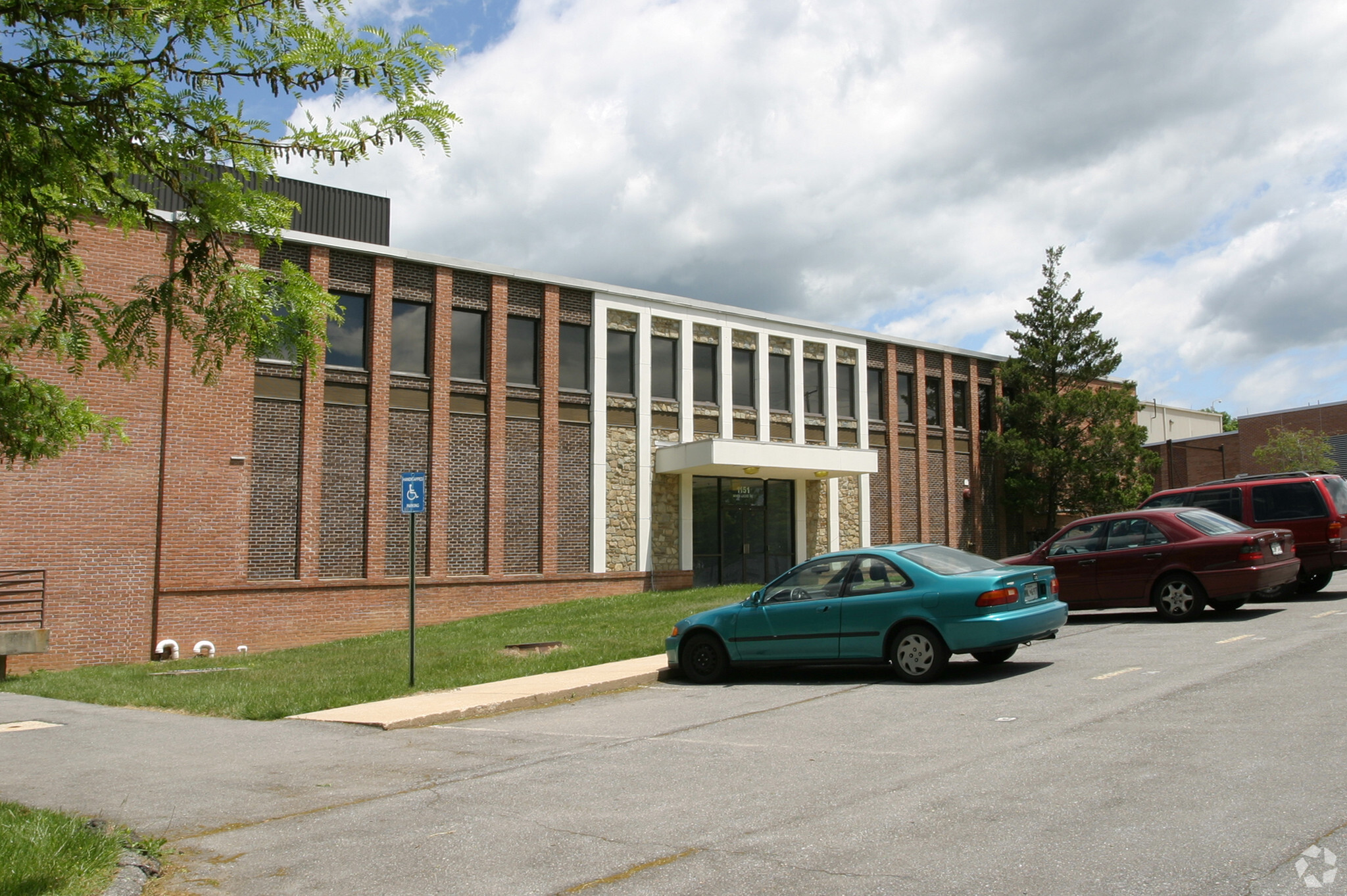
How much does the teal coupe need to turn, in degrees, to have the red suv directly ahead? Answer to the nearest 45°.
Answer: approximately 90° to its right

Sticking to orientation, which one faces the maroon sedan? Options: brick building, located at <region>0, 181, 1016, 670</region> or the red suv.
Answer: the brick building

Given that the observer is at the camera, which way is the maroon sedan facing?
facing away from the viewer and to the left of the viewer

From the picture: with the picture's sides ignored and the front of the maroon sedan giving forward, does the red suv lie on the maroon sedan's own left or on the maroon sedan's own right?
on the maroon sedan's own right

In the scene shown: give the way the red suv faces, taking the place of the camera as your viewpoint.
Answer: facing away from the viewer and to the left of the viewer

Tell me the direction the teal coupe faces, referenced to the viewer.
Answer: facing away from the viewer and to the left of the viewer

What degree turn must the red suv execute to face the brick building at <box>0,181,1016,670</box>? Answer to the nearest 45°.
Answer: approximately 45° to its left

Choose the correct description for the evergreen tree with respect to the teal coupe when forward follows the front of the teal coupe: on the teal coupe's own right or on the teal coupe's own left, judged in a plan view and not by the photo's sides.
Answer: on the teal coupe's own right

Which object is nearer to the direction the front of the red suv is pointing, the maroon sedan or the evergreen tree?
the evergreen tree

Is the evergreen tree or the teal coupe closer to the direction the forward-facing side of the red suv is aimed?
the evergreen tree

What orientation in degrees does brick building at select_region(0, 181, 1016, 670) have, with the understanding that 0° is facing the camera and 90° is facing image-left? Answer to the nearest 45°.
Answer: approximately 315°

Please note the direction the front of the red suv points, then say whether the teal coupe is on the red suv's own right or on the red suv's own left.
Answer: on the red suv's own left

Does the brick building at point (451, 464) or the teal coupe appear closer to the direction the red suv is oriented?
the brick building
